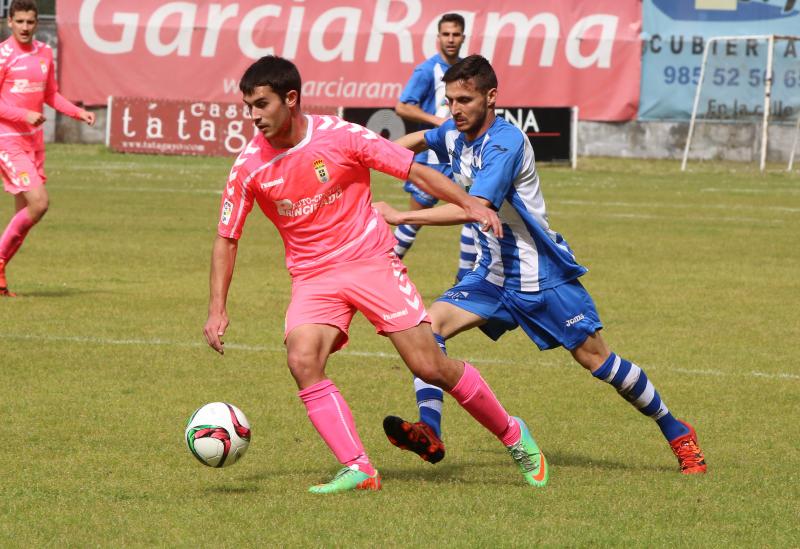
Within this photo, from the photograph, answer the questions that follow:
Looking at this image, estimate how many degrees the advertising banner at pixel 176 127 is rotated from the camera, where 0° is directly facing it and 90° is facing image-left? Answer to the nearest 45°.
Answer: approximately 0°

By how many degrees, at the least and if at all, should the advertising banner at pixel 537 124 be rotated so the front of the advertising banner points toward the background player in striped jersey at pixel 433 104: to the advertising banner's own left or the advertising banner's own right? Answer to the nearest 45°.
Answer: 0° — it already faces them

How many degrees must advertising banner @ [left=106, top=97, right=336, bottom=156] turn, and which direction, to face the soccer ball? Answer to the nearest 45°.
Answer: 0° — it already faces it

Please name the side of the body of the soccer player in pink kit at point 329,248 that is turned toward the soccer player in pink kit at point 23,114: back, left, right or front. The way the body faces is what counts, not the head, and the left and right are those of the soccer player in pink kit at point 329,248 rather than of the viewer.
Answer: right

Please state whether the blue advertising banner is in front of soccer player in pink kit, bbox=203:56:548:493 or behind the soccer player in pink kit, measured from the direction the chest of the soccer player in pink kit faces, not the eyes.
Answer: behind

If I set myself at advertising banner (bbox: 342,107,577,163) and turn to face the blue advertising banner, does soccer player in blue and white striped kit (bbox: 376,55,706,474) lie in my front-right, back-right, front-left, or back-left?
back-right

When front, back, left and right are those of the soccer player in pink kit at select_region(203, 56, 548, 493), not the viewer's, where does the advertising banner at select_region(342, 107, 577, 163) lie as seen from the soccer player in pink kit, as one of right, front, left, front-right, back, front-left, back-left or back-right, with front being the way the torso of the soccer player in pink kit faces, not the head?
back-right

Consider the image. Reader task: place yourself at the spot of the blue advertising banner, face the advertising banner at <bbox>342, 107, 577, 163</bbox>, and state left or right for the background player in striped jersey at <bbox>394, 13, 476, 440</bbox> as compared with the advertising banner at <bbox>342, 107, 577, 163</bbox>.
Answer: left

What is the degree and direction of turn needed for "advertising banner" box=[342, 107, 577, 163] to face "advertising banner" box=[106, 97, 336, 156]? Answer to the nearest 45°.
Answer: approximately 90° to its right

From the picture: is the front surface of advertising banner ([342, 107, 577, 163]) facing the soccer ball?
yes

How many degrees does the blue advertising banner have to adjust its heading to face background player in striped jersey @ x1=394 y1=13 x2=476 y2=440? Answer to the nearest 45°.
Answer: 0° — it already faces them
